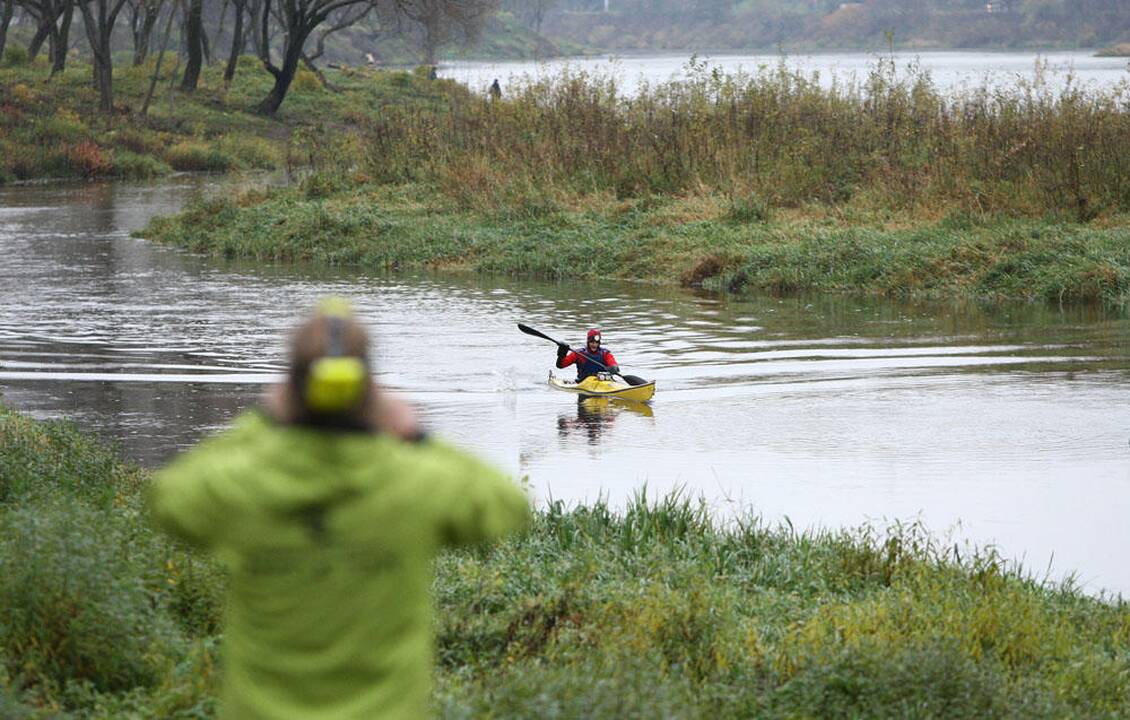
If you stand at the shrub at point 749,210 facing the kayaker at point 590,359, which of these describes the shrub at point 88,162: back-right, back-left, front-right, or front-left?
back-right

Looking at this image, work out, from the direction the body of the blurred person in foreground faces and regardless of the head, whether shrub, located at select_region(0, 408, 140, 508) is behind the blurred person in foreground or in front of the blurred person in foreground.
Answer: in front

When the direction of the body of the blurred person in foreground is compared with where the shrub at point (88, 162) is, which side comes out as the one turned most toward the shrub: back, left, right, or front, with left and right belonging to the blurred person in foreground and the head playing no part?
front

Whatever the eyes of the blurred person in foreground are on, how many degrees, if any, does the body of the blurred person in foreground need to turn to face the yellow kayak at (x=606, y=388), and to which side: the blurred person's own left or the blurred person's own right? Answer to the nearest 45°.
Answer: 0° — they already face it

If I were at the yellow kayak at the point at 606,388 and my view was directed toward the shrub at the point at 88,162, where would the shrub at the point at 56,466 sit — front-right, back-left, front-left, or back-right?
back-left

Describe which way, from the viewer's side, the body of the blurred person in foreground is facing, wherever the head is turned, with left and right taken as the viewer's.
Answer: facing away from the viewer

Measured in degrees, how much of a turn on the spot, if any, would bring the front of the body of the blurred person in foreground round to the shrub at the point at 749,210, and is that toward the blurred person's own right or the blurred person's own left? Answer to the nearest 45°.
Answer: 0° — they already face it

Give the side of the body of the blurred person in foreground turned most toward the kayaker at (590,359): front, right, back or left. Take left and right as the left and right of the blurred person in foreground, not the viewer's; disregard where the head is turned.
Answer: front

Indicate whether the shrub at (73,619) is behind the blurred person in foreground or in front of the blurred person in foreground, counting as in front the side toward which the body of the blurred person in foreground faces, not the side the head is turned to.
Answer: in front
